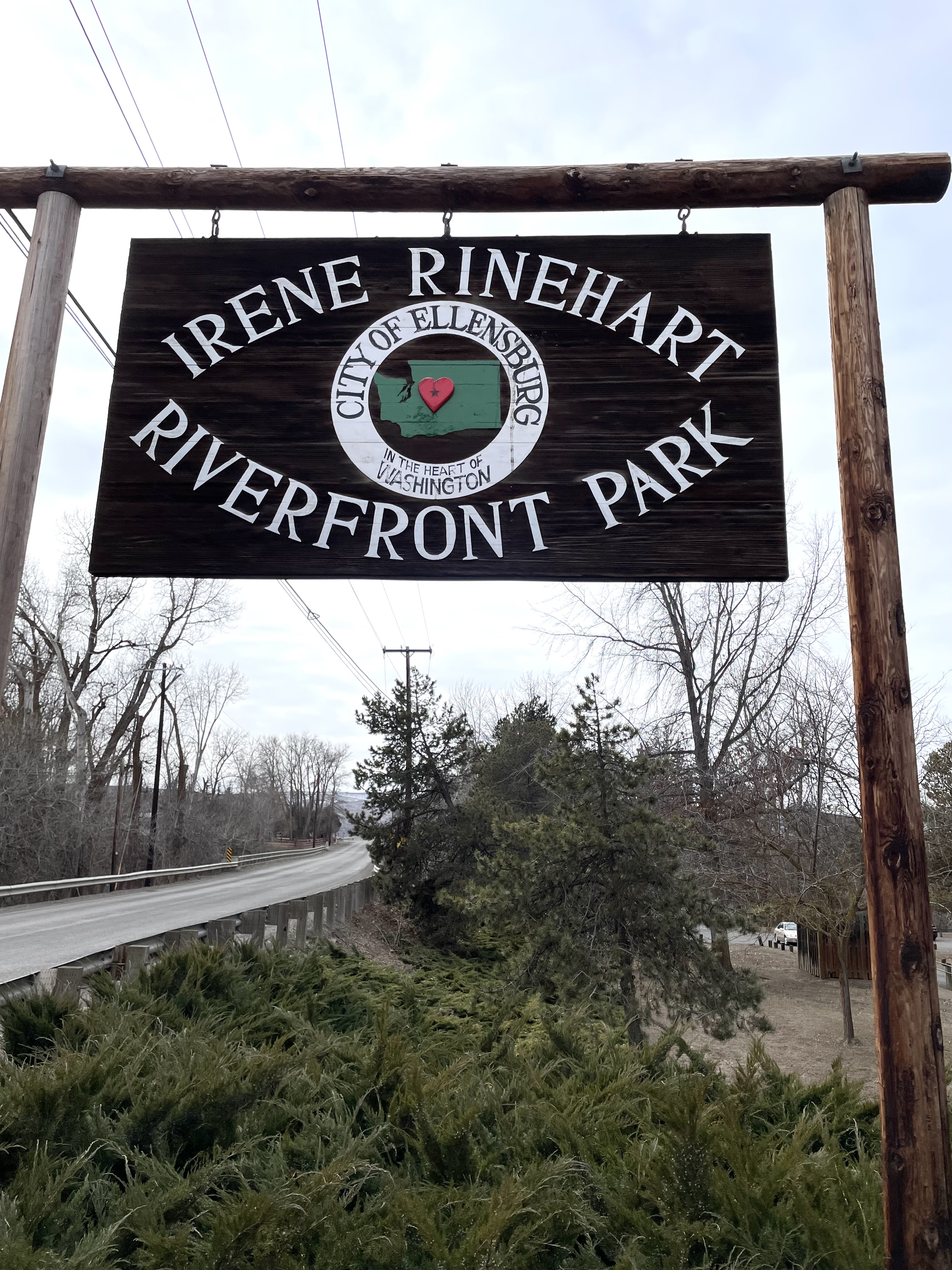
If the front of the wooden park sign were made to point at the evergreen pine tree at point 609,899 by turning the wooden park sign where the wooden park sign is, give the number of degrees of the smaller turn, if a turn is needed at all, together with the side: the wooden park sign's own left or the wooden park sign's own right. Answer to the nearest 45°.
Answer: approximately 180°

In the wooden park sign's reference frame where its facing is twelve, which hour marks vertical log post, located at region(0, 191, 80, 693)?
The vertical log post is roughly at 3 o'clock from the wooden park sign.

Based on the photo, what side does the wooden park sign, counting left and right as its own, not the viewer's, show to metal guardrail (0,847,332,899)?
back

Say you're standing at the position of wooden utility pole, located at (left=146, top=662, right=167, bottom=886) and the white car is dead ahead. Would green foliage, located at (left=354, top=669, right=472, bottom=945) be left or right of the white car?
right

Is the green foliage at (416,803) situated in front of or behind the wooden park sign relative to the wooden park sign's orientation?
behind

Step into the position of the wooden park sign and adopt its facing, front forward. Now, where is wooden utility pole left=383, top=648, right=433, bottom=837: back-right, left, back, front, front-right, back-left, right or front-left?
back

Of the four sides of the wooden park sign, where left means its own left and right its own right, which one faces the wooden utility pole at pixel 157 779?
back

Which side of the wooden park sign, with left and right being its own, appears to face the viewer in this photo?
front
